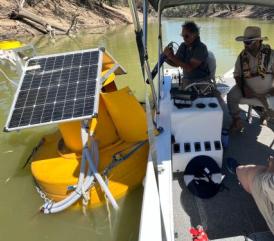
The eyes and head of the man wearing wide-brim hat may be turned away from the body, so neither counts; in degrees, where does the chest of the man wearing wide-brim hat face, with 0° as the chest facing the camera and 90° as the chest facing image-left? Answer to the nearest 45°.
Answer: approximately 0°

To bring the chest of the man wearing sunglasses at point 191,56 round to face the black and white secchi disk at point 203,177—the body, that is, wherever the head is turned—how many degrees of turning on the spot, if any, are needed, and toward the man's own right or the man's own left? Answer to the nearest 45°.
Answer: approximately 45° to the man's own left

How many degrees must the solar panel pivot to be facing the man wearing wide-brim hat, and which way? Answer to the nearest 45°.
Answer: approximately 135° to its left

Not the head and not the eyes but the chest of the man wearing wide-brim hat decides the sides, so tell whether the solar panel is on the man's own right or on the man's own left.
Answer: on the man's own right

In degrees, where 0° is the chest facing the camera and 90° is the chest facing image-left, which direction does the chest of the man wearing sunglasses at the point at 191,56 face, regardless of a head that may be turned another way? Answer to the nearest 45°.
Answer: approximately 45°

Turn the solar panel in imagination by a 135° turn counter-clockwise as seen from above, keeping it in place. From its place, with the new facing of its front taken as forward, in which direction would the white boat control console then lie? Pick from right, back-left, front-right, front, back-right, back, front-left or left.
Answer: front-right

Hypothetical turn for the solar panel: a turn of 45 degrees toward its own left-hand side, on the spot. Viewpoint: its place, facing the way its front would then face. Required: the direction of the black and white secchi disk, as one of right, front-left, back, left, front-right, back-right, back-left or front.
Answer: front-left

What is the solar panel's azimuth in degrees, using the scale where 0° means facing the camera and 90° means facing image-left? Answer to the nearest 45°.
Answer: approximately 45°
